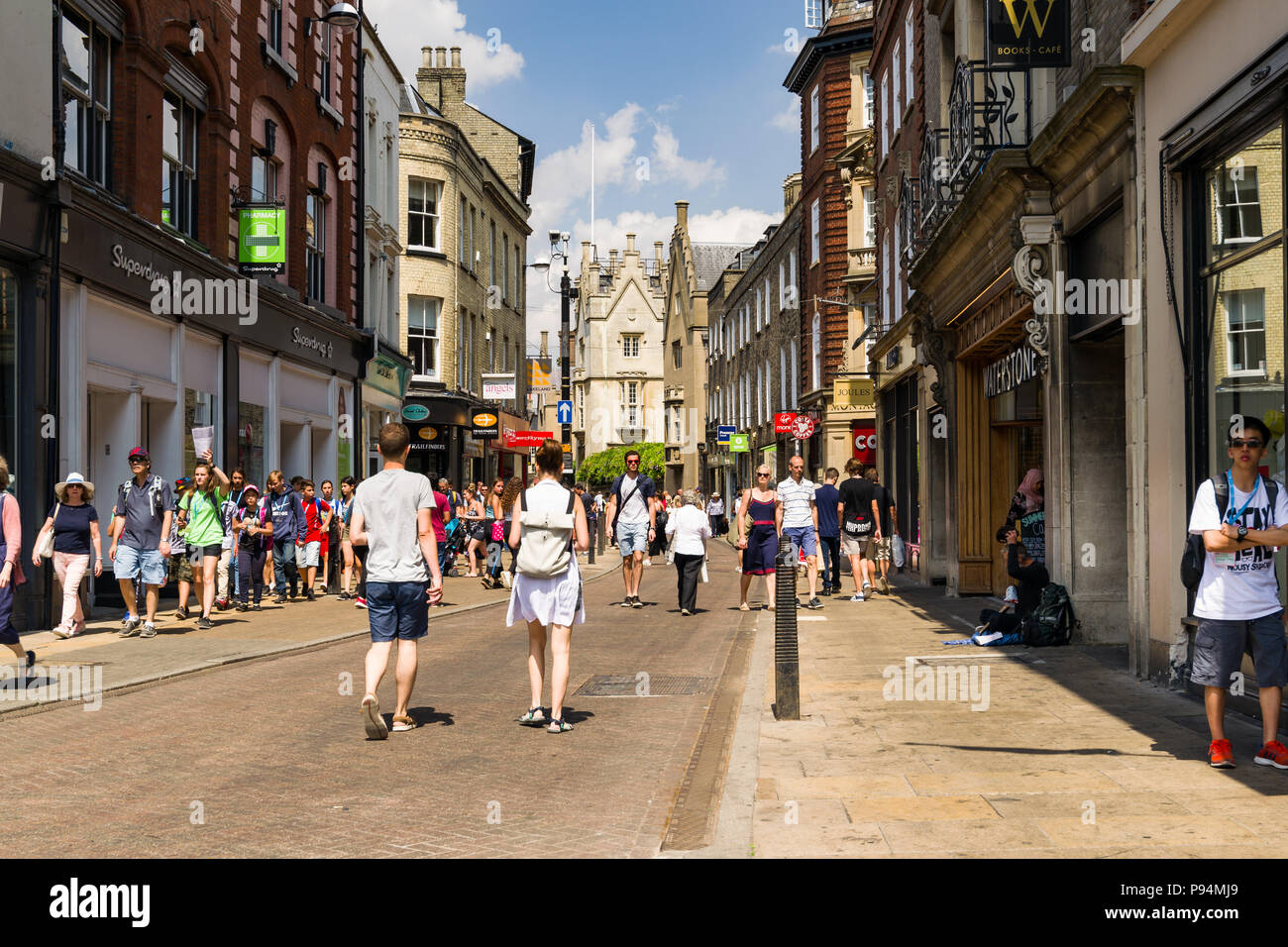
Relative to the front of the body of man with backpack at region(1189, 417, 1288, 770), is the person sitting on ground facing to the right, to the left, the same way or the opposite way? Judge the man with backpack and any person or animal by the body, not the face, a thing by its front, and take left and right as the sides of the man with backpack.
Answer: to the right

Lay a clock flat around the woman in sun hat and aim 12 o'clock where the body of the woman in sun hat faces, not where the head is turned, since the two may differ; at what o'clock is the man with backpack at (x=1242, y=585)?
The man with backpack is roughly at 11 o'clock from the woman in sun hat.

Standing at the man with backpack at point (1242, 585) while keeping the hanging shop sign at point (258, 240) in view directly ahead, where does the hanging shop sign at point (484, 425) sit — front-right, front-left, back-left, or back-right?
front-right

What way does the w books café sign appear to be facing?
toward the camera

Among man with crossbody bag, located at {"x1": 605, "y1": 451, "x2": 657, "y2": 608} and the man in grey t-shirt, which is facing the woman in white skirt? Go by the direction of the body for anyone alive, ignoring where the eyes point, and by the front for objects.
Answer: the man with crossbody bag

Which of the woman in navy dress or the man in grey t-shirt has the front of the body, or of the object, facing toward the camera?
the woman in navy dress

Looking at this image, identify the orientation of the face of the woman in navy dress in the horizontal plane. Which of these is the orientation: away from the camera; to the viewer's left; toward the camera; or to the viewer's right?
toward the camera

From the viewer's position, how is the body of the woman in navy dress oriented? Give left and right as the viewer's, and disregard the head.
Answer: facing the viewer

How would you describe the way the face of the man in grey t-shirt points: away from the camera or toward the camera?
away from the camera

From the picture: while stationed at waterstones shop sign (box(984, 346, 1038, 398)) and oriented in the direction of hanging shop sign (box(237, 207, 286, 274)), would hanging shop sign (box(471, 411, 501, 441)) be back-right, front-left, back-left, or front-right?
front-right

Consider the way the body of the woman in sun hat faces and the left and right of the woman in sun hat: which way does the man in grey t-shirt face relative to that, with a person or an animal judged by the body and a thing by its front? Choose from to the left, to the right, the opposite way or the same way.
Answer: the opposite way

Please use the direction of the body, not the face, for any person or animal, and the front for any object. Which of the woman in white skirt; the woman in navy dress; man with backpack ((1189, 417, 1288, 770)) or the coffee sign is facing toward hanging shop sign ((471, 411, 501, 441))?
the woman in white skirt

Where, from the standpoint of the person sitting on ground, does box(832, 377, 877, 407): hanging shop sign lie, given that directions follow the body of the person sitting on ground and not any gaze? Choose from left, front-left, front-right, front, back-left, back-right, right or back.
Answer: right

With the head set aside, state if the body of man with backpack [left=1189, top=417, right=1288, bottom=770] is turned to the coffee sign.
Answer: no

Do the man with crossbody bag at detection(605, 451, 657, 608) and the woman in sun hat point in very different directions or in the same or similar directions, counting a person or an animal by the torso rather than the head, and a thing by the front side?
same or similar directions

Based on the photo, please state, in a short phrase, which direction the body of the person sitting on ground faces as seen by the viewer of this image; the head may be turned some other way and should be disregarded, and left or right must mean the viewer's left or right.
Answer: facing to the left of the viewer

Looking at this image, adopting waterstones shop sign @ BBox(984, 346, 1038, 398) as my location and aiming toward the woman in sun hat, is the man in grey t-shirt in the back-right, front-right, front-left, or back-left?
front-left

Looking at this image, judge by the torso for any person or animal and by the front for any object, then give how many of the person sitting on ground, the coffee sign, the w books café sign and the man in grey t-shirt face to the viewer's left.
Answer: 1
